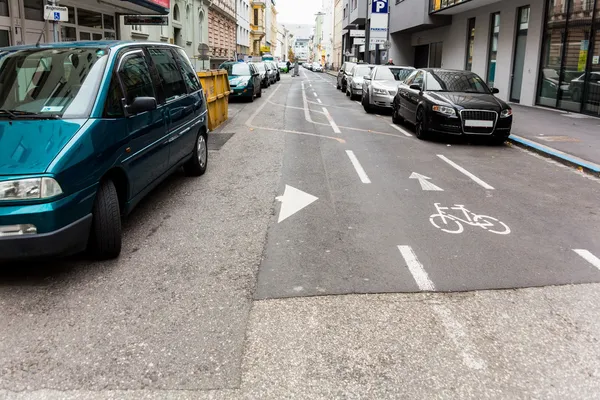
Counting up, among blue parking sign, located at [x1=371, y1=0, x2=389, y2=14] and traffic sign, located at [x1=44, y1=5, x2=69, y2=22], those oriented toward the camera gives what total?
2

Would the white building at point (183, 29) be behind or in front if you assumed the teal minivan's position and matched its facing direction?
behind

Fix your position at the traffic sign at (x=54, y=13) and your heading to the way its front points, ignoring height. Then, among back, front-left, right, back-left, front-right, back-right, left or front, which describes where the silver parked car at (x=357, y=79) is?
back-left

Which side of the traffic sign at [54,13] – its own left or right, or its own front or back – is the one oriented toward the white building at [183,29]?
back

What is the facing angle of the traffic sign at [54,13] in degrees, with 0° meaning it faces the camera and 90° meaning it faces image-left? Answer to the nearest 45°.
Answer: approximately 0°

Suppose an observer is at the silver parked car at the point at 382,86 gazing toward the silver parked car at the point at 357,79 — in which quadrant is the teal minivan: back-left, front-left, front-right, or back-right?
back-left

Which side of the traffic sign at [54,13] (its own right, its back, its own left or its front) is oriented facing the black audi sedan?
left
